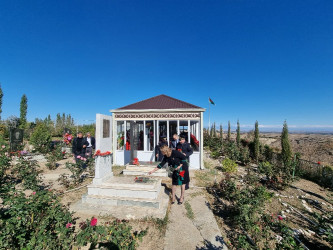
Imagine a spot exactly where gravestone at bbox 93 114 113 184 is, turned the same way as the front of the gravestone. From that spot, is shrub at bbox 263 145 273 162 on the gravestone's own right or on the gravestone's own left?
on the gravestone's own left

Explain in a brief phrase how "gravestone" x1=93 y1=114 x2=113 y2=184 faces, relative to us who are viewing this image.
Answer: facing the viewer and to the right of the viewer

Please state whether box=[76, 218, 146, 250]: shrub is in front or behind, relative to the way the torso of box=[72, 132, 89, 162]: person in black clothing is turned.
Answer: in front

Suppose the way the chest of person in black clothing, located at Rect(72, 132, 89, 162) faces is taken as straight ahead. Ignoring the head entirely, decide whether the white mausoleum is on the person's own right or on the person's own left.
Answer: on the person's own left

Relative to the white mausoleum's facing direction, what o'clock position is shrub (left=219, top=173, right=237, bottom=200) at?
The shrub is roughly at 11 o'clock from the white mausoleum.

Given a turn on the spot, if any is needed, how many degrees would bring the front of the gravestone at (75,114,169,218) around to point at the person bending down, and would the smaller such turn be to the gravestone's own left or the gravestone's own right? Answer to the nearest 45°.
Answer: approximately 45° to the gravestone's own left

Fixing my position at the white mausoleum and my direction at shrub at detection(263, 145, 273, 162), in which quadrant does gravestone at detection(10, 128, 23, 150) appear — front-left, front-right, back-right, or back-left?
back-left

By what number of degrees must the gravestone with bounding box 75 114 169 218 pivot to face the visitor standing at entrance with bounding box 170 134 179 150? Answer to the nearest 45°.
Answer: approximately 90° to its left

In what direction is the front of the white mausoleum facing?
toward the camera

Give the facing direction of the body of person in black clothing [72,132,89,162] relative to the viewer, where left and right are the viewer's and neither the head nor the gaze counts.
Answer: facing the viewer

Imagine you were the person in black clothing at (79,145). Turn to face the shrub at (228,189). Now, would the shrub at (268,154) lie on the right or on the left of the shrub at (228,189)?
left

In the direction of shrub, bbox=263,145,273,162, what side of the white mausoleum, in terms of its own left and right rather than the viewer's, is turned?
left
